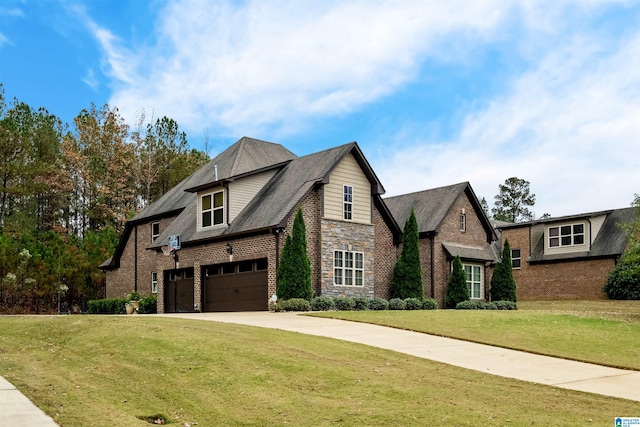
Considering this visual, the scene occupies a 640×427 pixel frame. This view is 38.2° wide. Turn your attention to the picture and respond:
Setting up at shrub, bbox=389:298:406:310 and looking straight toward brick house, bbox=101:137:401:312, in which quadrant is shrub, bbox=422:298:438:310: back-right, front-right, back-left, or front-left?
back-right

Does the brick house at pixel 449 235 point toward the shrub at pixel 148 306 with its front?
no

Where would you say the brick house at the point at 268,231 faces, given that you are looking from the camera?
facing the viewer and to the right of the viewer

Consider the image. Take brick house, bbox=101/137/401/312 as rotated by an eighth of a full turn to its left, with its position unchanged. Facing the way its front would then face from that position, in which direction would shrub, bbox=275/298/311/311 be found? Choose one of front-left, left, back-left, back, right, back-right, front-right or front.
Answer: right

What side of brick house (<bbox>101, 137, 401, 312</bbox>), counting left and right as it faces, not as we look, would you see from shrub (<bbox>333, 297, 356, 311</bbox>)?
front
